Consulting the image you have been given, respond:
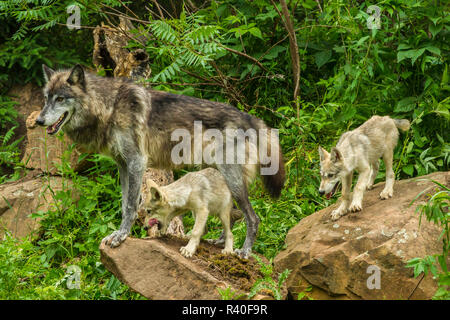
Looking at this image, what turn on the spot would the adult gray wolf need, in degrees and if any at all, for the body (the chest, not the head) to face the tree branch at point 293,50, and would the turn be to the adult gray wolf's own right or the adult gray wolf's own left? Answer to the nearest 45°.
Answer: approximately 135° to the adult gray wolf's own right

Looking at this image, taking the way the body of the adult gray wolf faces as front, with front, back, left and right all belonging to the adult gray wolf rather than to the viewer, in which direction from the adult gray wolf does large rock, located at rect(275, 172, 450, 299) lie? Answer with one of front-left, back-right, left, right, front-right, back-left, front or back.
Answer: back-left

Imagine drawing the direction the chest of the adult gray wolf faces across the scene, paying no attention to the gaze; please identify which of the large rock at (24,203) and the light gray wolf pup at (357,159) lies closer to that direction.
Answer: the large rock

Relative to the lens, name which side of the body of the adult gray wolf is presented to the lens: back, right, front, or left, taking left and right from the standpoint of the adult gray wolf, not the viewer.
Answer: left

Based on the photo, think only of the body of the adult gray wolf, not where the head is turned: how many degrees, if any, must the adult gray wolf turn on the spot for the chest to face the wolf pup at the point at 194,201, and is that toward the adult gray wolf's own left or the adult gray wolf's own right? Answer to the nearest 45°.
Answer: approximately 135° to the adult gray wolf's own left
